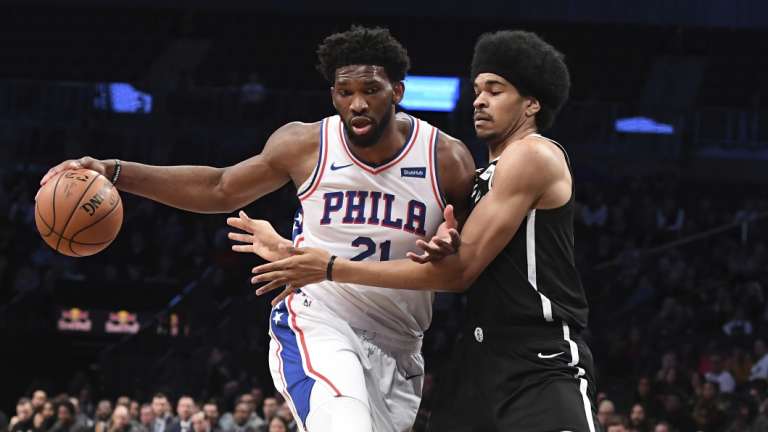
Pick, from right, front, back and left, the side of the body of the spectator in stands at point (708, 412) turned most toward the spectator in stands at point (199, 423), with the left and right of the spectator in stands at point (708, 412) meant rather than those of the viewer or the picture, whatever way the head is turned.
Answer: right

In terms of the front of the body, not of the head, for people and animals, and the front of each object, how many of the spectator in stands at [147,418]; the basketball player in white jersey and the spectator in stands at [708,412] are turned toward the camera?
3

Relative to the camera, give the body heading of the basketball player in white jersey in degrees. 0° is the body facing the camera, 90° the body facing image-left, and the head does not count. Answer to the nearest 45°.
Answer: approximately 0°

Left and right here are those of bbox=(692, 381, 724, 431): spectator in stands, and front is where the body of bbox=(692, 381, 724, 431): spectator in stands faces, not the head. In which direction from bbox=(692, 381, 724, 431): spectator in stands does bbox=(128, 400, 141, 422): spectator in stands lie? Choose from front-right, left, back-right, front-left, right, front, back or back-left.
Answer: right

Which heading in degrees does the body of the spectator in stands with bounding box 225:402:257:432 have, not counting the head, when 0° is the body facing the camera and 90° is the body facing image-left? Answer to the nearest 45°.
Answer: approximately 0°

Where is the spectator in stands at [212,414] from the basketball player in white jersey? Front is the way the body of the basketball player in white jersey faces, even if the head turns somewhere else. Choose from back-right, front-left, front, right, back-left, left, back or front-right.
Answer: back
